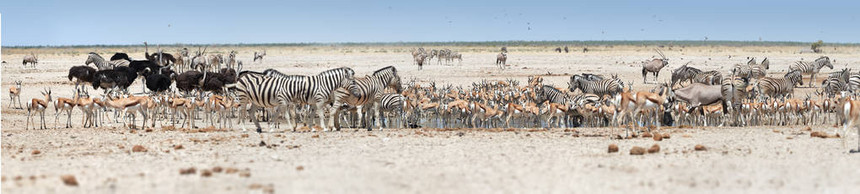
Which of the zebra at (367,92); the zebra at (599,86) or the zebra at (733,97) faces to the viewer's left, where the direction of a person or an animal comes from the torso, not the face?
the zebra at (599,86)

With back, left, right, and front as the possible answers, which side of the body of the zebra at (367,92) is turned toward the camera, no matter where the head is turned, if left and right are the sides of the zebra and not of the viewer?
right

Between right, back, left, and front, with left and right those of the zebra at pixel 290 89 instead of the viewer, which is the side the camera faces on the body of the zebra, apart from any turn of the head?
right

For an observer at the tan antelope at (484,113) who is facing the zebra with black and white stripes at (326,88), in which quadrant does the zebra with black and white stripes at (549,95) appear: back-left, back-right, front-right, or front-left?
back-right

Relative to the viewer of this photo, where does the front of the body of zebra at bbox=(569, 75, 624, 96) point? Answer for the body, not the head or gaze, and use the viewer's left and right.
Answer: facing to the left of the viewer

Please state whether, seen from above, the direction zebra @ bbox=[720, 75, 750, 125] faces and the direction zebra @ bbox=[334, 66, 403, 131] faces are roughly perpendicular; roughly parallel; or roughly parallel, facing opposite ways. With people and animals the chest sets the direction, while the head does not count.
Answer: roughly perpendicular

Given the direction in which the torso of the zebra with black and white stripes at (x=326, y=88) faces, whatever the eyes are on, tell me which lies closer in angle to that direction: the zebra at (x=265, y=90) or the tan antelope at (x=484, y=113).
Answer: the tan antelope

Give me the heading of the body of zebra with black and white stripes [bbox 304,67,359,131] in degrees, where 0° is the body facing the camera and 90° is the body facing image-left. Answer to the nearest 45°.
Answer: approximately 270°
